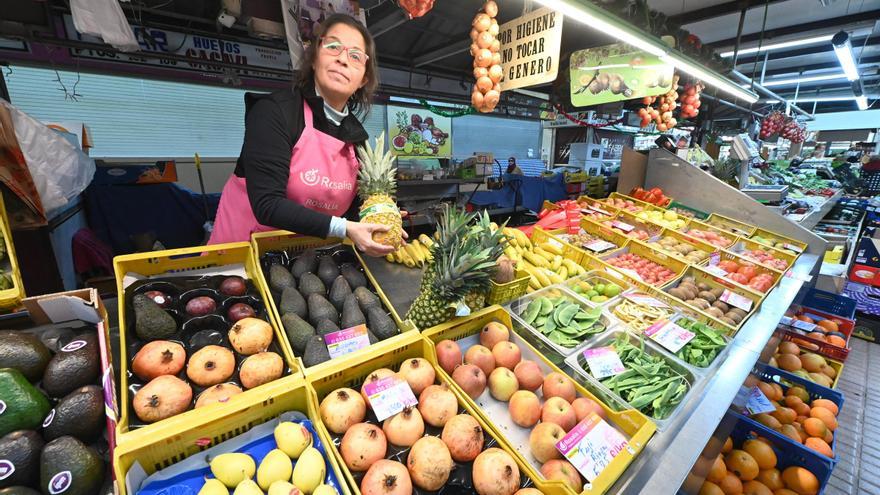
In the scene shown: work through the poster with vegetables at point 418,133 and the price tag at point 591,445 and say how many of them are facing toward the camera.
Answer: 2

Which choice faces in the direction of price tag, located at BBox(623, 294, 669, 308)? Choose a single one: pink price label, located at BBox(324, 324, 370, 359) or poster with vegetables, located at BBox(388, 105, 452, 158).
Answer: the poster with vegetables

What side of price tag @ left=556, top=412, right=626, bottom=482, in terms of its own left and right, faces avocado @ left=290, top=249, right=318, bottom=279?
right

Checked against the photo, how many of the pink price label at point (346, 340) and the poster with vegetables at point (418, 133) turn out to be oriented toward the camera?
2

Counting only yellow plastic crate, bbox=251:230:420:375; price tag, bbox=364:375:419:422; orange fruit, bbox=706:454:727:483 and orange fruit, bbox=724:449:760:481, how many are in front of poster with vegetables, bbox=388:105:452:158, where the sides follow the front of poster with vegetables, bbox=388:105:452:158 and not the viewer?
4

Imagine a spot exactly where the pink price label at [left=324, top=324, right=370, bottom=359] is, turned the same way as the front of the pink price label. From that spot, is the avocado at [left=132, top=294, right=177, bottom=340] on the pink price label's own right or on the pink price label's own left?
on the pink price label's own right

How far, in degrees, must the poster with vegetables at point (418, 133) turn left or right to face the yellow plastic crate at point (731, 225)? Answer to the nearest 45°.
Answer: approximately 45° to its left

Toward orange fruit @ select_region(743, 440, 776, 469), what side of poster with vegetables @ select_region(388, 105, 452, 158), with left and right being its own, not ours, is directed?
front

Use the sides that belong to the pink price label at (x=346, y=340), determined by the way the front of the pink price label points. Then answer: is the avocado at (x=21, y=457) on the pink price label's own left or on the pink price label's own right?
on the pink price label's own right
